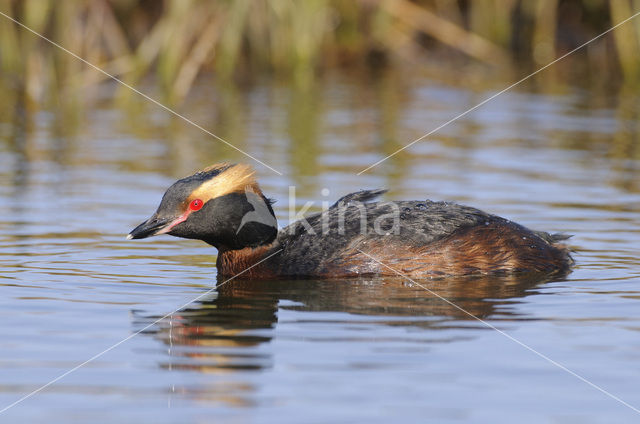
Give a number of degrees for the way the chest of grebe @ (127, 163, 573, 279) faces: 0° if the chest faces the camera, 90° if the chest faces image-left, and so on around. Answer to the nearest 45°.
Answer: approximately 90°
